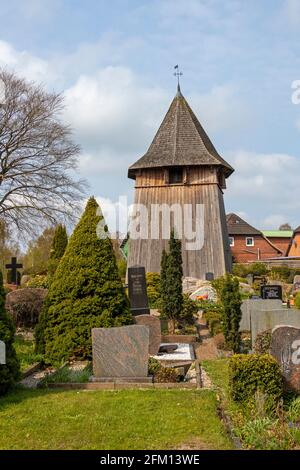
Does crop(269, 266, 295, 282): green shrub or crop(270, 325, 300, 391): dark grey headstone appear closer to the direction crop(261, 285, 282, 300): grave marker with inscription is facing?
the dark grey headstone

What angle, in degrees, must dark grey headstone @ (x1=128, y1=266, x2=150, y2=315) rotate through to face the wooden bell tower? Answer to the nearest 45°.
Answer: approximately 180°

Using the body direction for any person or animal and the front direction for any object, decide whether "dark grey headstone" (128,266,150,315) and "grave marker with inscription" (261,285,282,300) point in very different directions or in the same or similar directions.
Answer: same or similar directions

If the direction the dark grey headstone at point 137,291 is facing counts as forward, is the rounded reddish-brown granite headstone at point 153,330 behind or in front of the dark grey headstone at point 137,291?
in front

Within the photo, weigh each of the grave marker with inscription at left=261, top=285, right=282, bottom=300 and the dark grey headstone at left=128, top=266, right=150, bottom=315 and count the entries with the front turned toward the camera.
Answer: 2

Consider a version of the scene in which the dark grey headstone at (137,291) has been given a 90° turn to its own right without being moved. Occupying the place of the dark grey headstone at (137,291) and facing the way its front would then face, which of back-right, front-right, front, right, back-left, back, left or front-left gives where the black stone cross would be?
front-right

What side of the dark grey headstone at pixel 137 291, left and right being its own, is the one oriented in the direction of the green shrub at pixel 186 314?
left

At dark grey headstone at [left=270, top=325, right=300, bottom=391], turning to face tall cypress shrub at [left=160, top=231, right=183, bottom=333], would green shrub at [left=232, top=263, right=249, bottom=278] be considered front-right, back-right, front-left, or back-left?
front-right

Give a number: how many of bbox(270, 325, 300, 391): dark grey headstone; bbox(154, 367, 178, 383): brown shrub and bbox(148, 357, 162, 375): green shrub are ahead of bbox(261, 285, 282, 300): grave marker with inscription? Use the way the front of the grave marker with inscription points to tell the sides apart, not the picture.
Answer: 3

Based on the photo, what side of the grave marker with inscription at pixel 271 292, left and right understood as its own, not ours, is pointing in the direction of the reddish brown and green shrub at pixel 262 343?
front

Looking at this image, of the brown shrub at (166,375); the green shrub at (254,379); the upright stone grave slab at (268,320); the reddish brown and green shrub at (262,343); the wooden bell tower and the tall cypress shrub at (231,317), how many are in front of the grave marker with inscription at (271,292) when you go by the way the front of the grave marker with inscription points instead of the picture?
5

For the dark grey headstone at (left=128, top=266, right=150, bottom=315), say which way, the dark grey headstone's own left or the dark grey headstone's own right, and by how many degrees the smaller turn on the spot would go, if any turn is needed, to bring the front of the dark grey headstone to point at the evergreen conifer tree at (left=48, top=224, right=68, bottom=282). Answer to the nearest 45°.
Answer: approximately 180°

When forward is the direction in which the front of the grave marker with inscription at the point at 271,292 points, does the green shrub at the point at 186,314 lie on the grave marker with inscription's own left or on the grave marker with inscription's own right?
on the grave marker with inscription's own right

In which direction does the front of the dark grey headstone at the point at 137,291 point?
toward the camera

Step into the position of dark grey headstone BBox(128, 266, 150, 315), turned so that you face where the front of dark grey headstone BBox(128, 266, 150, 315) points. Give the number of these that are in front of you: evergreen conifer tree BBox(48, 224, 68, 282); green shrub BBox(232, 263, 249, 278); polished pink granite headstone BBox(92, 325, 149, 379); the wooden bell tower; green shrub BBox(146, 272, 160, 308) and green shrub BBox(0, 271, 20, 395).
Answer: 2

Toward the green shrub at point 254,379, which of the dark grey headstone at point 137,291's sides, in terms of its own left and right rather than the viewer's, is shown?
front

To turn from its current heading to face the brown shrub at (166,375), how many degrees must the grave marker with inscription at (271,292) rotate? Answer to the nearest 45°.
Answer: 0° — it already faces it

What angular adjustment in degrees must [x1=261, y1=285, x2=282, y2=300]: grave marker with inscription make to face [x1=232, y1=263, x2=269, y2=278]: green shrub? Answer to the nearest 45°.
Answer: approximately 180°
